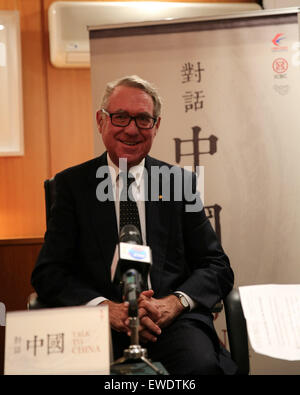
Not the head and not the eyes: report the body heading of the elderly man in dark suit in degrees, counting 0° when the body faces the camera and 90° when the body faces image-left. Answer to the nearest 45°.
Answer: approximately 0°

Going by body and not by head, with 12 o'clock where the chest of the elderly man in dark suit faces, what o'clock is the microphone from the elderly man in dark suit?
The microphone is roughly at 12 o'clock from the elderly man in dark suit.

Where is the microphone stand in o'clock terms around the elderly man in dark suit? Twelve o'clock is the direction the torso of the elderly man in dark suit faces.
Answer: The microphone stand is roughly at 12 o'clock from the elderly man in dark suit.
